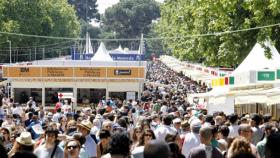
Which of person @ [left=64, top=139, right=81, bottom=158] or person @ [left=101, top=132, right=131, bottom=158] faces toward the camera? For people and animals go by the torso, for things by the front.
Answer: person @ [left=64, top=139, right=81, bottom=158]

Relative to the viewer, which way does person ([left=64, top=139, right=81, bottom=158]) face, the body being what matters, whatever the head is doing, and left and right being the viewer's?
facing the viewer

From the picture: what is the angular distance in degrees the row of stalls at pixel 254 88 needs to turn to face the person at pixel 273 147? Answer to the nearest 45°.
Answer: approximately 45° to its left

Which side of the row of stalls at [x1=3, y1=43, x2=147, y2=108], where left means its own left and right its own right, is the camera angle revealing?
front

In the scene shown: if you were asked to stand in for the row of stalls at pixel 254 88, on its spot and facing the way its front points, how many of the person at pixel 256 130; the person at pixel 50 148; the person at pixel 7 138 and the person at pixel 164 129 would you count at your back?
0

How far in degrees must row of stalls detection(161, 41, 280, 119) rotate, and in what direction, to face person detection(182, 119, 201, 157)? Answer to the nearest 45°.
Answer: approximately 45° to its left

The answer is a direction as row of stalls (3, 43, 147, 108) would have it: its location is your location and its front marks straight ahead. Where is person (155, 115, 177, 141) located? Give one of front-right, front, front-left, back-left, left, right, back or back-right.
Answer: front

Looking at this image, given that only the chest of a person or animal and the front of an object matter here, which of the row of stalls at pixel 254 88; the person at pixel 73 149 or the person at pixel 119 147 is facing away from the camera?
the person at pixel 119 147

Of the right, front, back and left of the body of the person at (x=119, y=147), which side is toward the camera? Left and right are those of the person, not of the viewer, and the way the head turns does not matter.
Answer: back

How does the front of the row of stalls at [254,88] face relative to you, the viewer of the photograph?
facing the viewer and to the left of the viewer

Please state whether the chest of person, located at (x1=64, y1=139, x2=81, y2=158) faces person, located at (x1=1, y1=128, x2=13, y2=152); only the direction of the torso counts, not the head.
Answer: no

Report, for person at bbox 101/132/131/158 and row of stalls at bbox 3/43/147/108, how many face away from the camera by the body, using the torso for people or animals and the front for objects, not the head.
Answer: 1

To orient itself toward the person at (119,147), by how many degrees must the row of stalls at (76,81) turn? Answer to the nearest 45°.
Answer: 0° — it already faces them

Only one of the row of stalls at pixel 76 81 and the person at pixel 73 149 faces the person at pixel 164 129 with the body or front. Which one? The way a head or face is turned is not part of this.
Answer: the row of stalls
